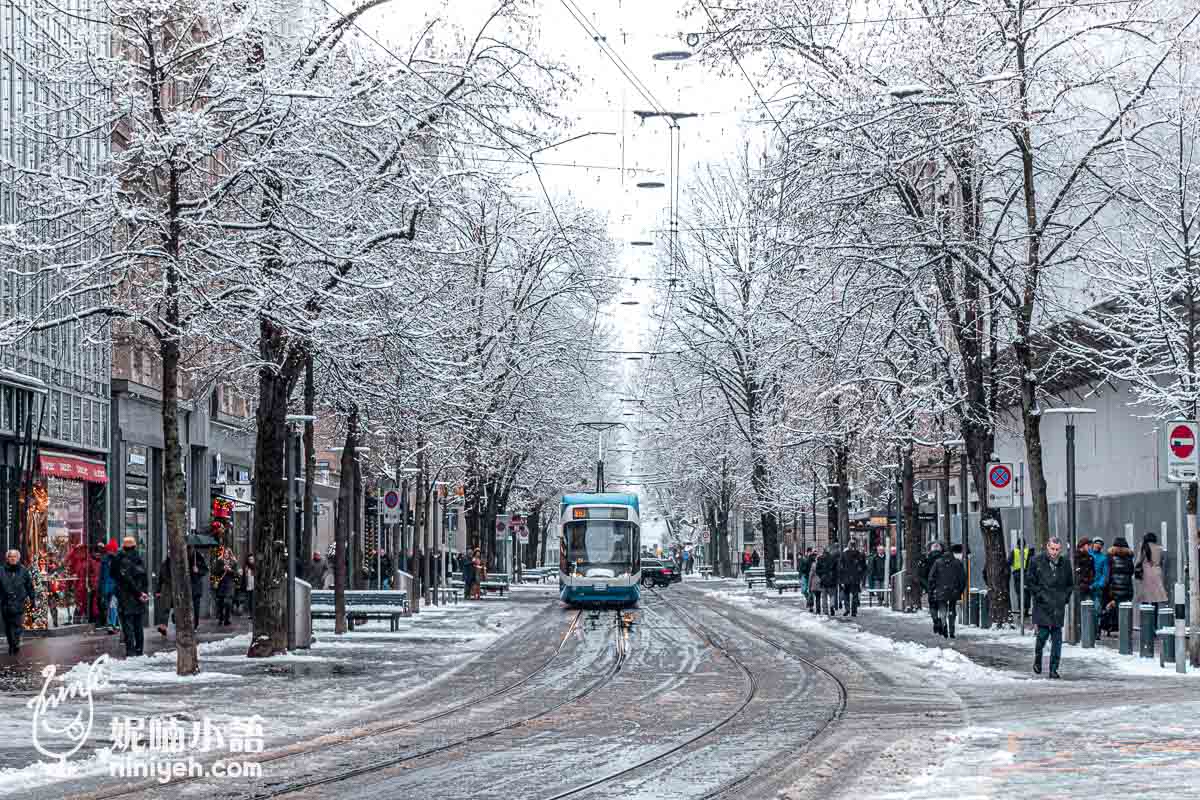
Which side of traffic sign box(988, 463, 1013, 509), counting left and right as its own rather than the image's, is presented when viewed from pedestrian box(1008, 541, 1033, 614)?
back

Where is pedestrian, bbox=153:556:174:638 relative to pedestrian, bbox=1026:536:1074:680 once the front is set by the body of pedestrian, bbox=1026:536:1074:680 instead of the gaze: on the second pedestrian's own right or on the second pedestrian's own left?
on the second pedestrian's own right

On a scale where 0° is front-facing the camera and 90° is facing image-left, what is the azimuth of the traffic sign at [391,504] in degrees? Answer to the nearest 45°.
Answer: approximately 0°

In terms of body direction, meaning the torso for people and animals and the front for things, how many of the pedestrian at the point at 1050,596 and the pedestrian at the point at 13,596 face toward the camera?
2

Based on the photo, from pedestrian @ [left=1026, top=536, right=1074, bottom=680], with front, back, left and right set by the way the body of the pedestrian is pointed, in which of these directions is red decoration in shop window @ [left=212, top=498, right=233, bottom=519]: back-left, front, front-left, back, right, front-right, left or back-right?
back-right

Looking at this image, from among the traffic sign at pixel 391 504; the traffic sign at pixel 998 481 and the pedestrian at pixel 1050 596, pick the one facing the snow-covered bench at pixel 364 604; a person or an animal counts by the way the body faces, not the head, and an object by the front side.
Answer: the traffic sign at pixel 391 504

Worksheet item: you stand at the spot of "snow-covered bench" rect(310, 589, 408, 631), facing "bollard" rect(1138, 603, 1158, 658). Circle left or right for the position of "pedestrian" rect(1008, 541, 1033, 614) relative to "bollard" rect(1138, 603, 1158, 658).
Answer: left

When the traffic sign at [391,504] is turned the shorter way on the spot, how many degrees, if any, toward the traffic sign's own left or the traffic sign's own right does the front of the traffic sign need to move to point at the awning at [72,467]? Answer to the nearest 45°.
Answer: approximately 45° to the traffic sign's own right

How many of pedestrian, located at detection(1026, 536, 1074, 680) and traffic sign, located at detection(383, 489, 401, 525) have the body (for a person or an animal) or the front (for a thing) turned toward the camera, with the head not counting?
2

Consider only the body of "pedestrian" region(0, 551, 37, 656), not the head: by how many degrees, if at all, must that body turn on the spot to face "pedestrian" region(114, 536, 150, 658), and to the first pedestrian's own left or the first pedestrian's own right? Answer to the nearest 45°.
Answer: approximately 45° to the first pedestrian's own left

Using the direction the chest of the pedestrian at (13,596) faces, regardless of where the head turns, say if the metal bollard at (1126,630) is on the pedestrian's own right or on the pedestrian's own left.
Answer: on the pedestrian's own left
